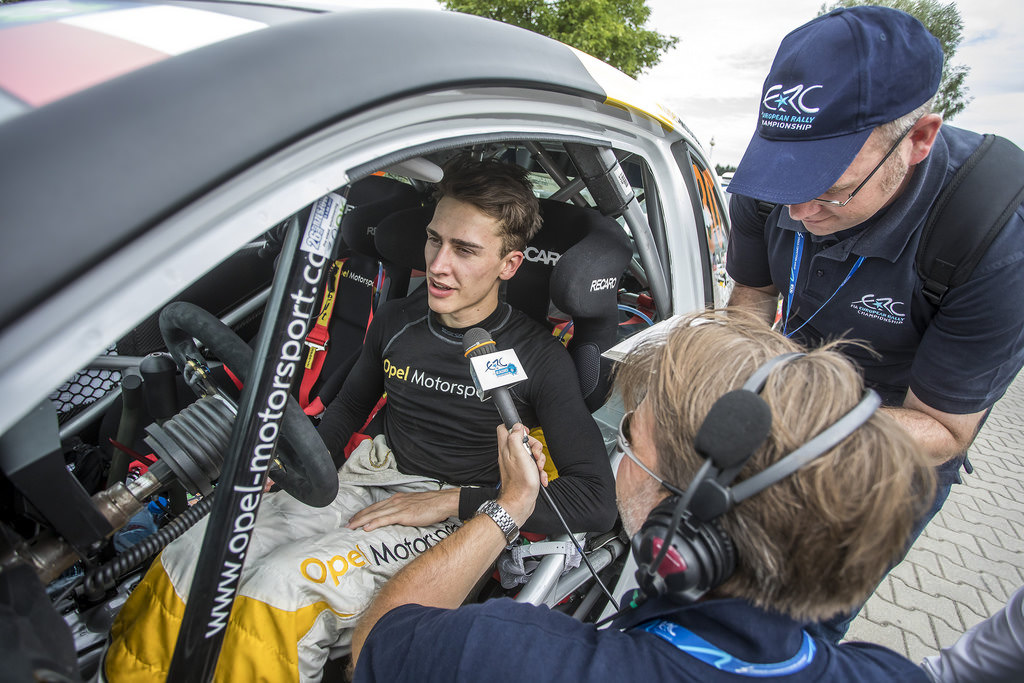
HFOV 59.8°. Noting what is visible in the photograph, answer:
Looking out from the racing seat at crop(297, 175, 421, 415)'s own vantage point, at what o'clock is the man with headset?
The man with headset is roughly at 10 o'clock from the racing seat.

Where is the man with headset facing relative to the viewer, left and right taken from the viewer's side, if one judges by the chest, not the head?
facing away from the viewer and to the left of the viewer

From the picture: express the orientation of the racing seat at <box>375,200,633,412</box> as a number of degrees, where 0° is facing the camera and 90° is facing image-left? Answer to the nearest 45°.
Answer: approximately 45°

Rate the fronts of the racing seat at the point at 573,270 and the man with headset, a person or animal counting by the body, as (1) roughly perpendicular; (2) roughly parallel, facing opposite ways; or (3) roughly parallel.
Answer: roughly perpendicular

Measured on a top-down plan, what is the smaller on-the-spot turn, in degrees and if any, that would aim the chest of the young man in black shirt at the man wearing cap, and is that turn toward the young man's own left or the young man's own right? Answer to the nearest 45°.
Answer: approximately 135° to the young man's own left

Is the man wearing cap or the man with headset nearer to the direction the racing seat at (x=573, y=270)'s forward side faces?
the man with headset

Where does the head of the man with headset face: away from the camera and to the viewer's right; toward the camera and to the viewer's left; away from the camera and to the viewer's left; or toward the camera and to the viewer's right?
away from the camera and to the viewer's left

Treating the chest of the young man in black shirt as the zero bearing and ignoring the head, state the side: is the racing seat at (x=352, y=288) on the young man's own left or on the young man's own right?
on the young man's own right

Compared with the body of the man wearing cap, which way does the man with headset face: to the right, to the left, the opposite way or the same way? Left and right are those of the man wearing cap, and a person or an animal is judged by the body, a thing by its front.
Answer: to the right

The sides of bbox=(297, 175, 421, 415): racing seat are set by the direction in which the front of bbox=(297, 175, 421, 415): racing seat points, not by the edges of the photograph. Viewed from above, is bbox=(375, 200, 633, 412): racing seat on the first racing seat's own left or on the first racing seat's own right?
on the first racing seat's own left

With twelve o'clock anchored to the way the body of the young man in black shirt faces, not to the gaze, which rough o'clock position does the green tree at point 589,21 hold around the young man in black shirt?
The green tree is roughly at 5 o'clock from the young man in black shirt.
